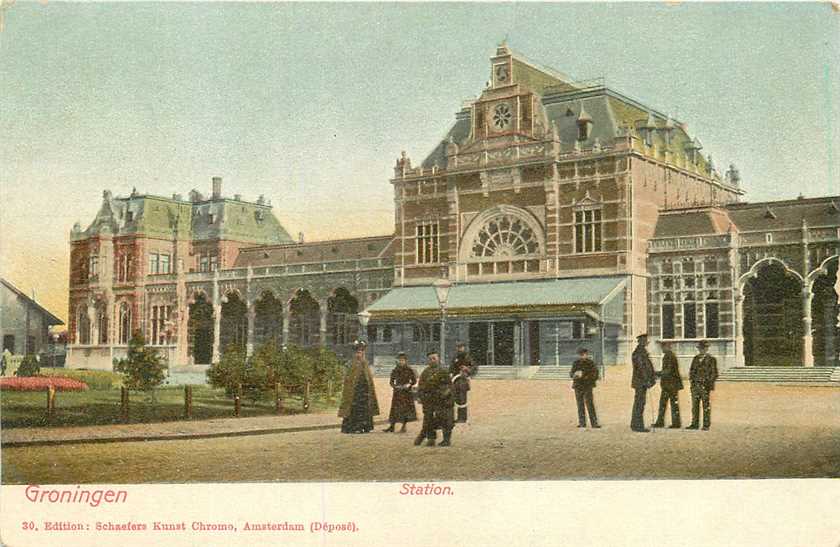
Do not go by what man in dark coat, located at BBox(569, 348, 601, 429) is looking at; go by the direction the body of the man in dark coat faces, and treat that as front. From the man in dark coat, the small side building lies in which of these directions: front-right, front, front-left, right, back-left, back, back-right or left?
right

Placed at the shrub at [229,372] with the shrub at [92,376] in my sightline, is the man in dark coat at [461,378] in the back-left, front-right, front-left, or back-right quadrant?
back-left

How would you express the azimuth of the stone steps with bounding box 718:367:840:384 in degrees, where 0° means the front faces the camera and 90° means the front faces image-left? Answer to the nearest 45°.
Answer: approximately 0°

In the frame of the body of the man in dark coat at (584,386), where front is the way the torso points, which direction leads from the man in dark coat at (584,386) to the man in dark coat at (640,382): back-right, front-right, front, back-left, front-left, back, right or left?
left

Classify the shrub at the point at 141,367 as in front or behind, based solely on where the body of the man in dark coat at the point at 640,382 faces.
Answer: behind

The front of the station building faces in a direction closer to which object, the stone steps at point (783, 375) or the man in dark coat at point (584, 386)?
the man in dark coat

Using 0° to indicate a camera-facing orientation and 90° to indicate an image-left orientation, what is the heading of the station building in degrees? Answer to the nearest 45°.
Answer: approximately 45°
